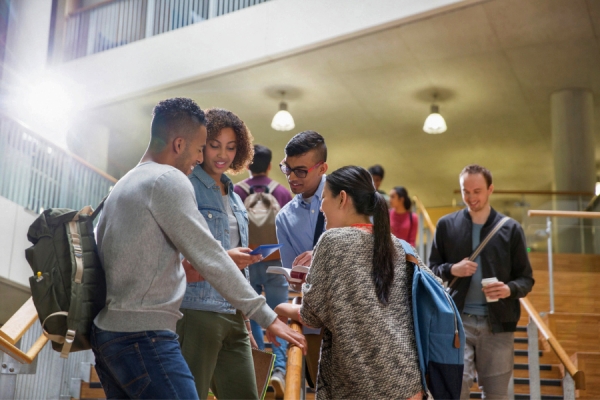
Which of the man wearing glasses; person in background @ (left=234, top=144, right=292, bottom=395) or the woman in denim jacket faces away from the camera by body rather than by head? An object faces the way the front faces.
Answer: the person in background

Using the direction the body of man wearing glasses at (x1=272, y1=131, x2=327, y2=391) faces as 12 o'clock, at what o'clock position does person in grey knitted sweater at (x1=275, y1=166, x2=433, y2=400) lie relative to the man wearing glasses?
The person in grey knitted sweater is roughly at 10 o'clock from the man wearing glasses.

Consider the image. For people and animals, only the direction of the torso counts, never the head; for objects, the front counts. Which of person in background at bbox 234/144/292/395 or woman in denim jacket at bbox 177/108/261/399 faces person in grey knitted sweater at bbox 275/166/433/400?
the woman in denim jacket

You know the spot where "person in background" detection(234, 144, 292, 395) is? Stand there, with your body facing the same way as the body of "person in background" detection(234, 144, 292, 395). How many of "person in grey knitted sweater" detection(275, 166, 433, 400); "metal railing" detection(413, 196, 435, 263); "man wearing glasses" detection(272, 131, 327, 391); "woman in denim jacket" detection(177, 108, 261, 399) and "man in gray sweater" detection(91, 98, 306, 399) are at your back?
4

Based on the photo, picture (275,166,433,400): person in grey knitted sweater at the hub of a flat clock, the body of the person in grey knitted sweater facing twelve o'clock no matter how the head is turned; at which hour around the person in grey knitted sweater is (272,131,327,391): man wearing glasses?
The man wearing glasses is roughly at 1 o'clock from the person in grey knitted sweater.

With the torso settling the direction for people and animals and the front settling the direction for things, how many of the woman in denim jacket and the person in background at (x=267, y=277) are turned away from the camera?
1

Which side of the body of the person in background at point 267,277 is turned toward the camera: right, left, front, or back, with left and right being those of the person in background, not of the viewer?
back

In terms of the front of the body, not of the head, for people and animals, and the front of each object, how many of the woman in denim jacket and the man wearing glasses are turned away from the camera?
0

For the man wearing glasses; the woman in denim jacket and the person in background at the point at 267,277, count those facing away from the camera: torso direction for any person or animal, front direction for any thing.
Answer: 1

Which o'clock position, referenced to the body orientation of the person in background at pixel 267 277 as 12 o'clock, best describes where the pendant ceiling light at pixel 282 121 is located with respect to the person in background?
The pendant ceiling light is roughly at 12 o'clock from the person in background.

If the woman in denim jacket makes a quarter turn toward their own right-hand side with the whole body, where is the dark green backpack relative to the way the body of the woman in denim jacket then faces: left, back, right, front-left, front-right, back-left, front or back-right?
front

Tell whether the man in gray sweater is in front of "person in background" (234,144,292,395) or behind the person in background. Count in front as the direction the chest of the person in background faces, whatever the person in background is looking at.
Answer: behind

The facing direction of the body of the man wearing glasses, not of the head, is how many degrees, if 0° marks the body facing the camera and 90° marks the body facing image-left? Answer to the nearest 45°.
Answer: approximately 45°

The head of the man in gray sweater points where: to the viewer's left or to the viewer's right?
to the viewer's right

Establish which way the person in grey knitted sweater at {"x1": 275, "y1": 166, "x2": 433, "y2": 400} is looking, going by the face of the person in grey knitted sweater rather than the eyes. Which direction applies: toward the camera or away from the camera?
away from the camera
